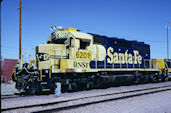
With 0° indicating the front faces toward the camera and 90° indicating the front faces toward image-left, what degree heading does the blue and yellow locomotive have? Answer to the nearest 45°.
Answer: approximately 45°
